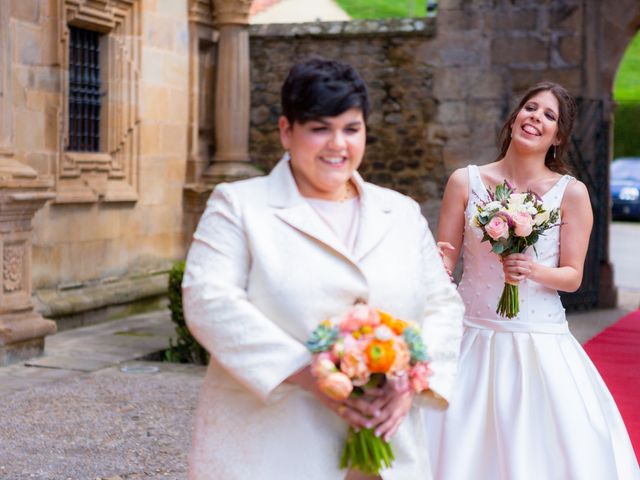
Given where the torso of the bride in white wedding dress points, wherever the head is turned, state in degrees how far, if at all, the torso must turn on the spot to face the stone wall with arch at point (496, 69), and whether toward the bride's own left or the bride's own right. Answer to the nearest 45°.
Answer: approximately 180°

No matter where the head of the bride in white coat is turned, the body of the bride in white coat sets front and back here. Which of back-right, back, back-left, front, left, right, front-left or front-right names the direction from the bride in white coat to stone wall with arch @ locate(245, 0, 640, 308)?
back-left

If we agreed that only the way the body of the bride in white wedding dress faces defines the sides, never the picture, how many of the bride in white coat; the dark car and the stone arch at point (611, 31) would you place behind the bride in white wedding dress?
2

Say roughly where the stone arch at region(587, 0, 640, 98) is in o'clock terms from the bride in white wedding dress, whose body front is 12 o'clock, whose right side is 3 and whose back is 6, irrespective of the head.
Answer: The stone arch is roughly at 6 o'clock from the bride in white wedding dress.

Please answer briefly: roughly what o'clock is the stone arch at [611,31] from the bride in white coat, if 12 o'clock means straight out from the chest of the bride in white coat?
The stone arch is roughly at 8 o'clock from the bride in white coat.

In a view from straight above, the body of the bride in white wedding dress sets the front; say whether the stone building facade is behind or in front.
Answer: behind

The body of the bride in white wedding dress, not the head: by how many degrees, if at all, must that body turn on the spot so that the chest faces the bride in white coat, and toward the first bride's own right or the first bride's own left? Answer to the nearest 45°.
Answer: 0° — they already face them

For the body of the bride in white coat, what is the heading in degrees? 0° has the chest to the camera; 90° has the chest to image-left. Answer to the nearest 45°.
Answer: approximately 315°

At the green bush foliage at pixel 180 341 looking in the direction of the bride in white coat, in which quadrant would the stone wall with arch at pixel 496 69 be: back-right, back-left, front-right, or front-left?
back-left

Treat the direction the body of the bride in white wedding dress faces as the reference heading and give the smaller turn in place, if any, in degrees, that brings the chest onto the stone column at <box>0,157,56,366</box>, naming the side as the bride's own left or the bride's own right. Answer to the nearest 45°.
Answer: approximately 135° to the bride's own right

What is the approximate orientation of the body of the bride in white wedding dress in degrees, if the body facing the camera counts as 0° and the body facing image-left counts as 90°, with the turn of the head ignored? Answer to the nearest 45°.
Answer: approximately 0°

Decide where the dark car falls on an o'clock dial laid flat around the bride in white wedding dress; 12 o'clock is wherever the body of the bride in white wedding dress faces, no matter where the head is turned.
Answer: The dark car is roughly at 6 o'clock from the bride in white wedding dress.
